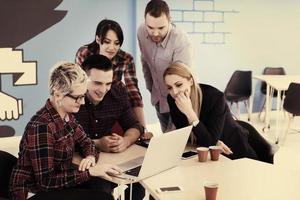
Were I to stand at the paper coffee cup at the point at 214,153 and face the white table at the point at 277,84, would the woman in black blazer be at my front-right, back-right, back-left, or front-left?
front-left

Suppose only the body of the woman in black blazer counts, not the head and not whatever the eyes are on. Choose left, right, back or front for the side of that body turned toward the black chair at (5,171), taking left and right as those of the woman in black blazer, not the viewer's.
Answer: front

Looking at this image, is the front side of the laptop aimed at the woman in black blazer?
no

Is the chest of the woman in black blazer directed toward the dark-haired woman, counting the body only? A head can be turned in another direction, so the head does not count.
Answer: no

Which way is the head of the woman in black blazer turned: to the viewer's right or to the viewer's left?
to the viewer's left

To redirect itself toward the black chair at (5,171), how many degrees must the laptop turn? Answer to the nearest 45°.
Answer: approximately 45° to its left

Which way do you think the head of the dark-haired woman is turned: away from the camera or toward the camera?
toward the camera

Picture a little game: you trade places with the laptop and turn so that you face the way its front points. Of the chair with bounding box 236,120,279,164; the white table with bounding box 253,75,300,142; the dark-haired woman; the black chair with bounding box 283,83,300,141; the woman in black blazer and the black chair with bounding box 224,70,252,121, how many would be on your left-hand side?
0

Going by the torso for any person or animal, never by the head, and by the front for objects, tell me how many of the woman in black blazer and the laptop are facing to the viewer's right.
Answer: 0

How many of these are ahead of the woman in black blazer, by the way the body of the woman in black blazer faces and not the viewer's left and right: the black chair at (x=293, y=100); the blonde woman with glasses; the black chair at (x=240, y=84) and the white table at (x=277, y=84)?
1

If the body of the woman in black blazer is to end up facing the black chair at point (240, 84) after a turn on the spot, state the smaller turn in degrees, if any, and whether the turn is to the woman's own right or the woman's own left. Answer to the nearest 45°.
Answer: approximately 135° to the woman's own right

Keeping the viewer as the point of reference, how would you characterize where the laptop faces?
facing away from the viewer and to the left of the viewer

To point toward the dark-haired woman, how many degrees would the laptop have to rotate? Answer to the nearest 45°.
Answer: approximately 45° to its right

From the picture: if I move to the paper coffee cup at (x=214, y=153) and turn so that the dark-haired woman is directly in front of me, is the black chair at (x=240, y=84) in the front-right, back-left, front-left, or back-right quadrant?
front-right

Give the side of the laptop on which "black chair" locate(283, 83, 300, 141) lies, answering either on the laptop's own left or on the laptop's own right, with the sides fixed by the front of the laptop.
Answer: on the laptop's own right
